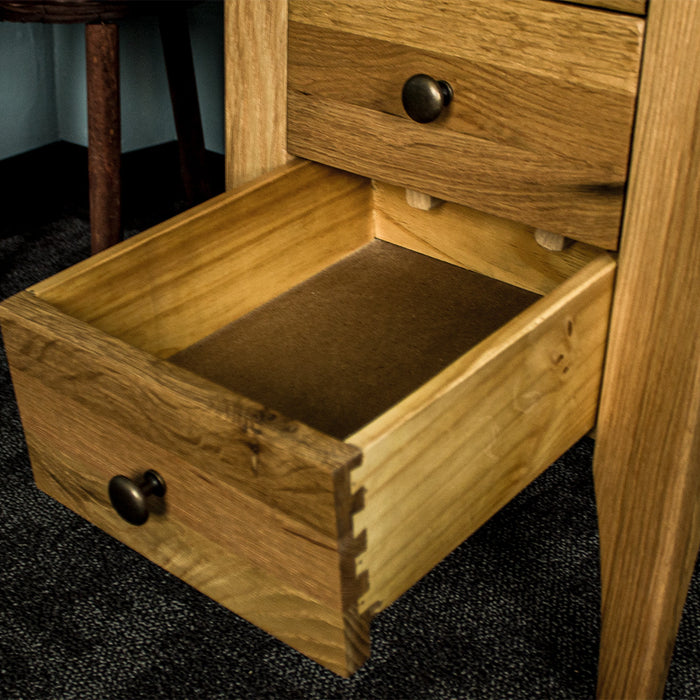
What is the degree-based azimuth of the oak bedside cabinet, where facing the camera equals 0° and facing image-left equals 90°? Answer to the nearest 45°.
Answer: approximately 45°
